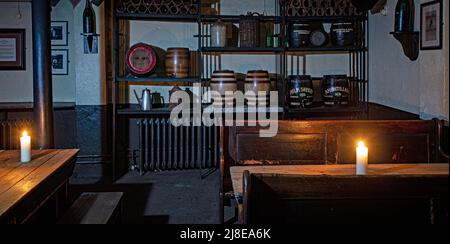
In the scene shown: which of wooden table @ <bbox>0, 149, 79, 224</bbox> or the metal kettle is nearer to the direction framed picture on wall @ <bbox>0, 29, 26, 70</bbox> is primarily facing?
the wooden table

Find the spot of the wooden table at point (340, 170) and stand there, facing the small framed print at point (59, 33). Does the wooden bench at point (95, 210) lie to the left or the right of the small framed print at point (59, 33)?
left

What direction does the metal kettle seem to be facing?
to the viewer's left

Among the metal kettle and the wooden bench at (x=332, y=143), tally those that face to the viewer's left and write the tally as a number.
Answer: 1

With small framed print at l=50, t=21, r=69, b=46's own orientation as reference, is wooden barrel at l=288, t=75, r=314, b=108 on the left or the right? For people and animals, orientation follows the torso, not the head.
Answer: on its left

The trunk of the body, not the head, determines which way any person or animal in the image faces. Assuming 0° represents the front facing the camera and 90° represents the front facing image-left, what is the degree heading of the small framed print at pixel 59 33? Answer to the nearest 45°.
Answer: approximately 0°

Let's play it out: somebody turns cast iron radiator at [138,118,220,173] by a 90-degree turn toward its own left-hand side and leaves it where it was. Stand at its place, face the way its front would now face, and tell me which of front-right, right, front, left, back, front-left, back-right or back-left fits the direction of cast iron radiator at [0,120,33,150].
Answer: back
